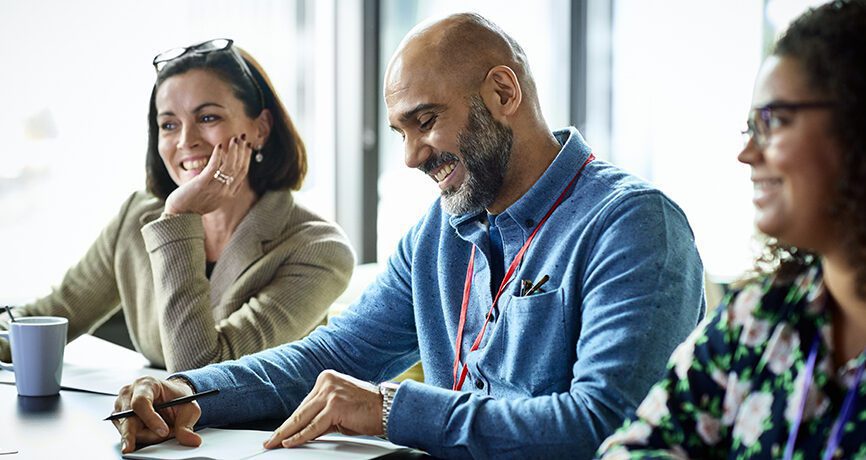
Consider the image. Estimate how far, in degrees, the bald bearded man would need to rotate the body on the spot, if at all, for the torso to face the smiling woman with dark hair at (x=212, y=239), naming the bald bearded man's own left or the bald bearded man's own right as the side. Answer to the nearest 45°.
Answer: approximately 90° to the bald bearded man's own right

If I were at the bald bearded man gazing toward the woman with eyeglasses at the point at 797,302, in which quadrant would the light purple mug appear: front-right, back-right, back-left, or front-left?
back-right

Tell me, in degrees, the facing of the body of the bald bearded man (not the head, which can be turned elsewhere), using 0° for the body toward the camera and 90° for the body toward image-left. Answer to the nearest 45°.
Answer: approximately 45°

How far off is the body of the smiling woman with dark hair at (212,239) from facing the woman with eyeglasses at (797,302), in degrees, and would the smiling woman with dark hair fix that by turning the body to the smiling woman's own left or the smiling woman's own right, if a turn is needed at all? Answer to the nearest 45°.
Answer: approximately 45° to the smiling woman's own left

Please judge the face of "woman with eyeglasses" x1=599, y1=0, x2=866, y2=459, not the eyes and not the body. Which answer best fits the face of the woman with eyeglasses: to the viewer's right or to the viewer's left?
to the viewer's left

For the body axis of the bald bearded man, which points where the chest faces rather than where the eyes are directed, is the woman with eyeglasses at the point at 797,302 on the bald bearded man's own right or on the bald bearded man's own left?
on the bald bearded man's own left

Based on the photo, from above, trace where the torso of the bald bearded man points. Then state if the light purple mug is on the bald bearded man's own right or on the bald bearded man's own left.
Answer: on the bald bearded man's own right

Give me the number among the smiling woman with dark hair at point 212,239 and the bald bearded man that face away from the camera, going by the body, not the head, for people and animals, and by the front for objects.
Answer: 0

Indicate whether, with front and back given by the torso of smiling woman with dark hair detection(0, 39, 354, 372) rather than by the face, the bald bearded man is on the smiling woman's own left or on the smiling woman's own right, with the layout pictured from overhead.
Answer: on the smiling woman's own left

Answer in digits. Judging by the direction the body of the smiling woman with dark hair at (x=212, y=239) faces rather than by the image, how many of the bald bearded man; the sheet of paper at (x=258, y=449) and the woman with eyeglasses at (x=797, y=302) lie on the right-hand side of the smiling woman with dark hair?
0

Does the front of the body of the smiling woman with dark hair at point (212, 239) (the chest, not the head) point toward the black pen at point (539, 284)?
no
